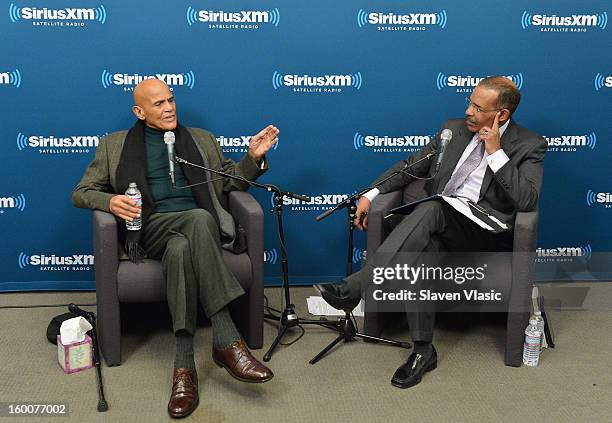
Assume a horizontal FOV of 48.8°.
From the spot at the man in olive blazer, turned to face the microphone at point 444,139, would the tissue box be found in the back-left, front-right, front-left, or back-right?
back-right

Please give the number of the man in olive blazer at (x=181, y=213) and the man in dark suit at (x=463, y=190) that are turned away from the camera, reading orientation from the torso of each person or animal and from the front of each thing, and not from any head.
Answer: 0

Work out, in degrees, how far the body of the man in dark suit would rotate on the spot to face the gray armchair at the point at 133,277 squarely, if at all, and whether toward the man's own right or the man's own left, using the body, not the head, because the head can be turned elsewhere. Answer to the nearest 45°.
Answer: approximately 45° to the man's own right

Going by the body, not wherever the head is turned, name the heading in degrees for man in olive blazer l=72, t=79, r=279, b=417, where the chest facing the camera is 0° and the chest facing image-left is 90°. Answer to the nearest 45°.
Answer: approximately 315°

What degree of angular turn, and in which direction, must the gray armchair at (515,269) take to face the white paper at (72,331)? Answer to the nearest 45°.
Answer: approximately 45° to its right

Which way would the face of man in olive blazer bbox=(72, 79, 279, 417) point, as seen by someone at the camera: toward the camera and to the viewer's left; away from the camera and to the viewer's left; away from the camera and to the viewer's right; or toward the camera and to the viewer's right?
toward the camera and to the viewer's right

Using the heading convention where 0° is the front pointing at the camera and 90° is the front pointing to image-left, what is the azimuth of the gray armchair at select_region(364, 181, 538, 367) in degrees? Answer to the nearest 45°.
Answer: approximately 45°

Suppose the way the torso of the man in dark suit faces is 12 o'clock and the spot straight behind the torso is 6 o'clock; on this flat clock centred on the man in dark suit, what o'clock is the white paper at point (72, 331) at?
The white paper is roughly at 1 o'clock from the man in dark suit.

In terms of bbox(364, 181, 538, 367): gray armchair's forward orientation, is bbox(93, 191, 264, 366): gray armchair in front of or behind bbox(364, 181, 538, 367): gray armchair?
in front

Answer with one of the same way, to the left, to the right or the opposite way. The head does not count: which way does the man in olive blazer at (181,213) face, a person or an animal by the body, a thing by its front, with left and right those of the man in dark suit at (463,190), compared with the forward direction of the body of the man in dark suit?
to the left

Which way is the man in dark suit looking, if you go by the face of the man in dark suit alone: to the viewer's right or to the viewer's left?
to the viewer's left

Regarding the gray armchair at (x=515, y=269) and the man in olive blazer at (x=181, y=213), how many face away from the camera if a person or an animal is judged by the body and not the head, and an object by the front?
0

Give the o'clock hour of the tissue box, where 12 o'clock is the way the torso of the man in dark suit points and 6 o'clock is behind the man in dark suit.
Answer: The tissue box is roughly at 1 o'clock from the man in dark suit.

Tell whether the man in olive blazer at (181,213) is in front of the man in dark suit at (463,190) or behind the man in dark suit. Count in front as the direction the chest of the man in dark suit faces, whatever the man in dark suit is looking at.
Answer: in front

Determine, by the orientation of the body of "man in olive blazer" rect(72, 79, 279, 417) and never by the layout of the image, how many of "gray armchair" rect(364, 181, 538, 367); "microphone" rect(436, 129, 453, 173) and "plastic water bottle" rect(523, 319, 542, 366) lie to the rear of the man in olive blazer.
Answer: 0

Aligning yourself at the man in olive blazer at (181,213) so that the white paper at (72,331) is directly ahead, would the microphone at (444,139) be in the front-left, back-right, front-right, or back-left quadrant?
back-left
